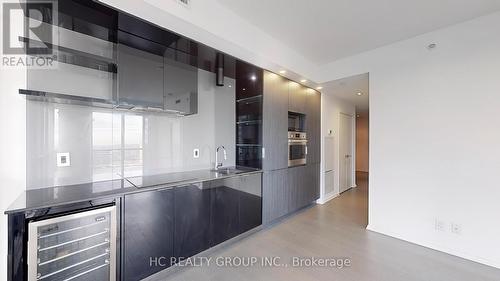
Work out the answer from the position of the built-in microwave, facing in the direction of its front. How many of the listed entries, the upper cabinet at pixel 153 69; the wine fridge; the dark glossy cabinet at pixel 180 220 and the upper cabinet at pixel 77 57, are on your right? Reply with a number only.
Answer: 4

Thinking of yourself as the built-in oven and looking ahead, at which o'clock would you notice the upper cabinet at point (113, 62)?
The upper cabinet is roughly at 3 o'clock from the built-in oven.

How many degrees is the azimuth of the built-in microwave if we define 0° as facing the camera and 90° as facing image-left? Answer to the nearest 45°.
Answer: approximately 315°

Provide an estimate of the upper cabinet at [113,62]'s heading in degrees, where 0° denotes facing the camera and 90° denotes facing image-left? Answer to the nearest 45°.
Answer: approximately 315°

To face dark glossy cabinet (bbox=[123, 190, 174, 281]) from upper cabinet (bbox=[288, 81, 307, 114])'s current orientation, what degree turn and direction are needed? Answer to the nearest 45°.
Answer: approximately 90° to its right

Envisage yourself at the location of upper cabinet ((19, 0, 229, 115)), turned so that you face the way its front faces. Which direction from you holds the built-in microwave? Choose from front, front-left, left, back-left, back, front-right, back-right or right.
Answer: front-left

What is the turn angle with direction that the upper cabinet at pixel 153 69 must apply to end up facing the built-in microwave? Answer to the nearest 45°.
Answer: approximately 45° to its left

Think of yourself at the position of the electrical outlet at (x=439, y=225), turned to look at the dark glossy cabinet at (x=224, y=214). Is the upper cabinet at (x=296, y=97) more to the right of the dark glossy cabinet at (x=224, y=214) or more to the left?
right
